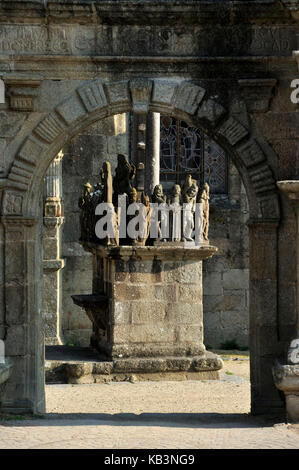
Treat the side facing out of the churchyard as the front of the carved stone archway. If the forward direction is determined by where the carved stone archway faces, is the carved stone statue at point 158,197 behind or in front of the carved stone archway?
behind

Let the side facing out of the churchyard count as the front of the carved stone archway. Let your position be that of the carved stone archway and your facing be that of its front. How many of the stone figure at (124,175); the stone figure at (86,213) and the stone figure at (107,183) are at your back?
3

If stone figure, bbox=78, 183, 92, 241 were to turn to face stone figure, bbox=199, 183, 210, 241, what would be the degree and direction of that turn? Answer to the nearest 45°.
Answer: approximately 90° to its left

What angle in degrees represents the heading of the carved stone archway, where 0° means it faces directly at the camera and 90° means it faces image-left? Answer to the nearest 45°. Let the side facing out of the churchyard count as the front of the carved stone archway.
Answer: approximately 0°

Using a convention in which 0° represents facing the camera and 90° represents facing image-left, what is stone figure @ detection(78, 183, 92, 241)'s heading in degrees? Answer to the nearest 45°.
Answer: approximately 45°

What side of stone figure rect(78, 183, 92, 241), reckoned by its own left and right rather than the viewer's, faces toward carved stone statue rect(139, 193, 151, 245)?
back

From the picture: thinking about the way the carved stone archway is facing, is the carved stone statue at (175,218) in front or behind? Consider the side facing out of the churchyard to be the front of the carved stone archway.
behind

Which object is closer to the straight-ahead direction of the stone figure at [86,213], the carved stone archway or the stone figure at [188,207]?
the carved stone archway
